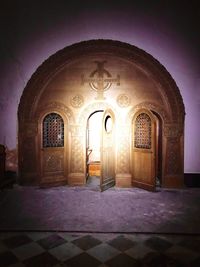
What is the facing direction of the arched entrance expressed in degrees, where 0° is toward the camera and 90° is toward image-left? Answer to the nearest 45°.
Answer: approximately 0°
